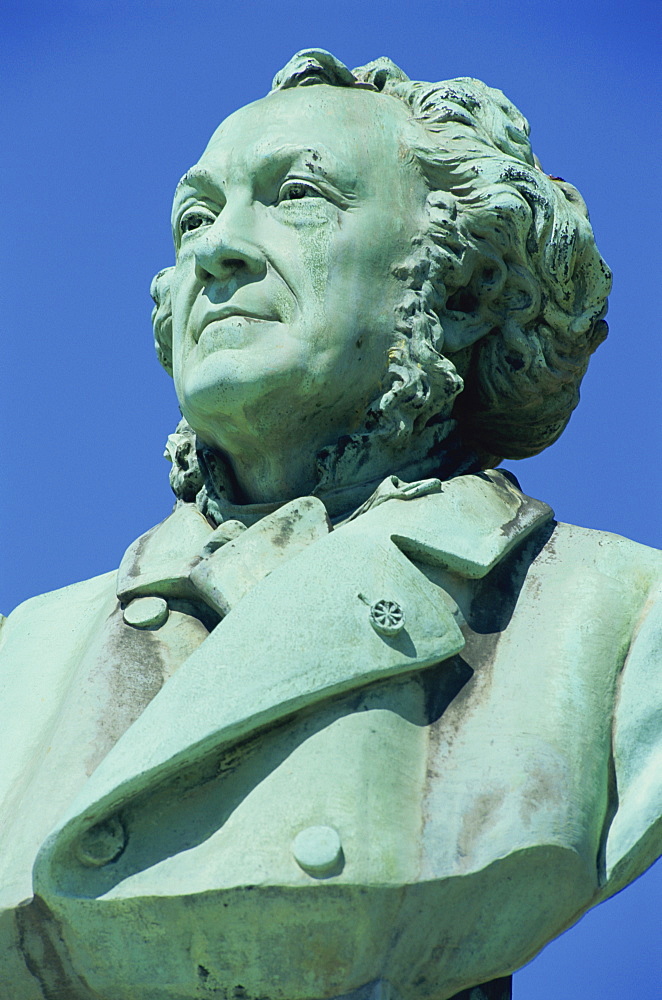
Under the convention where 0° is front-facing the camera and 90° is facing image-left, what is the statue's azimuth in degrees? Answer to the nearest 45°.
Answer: approximately 45°
